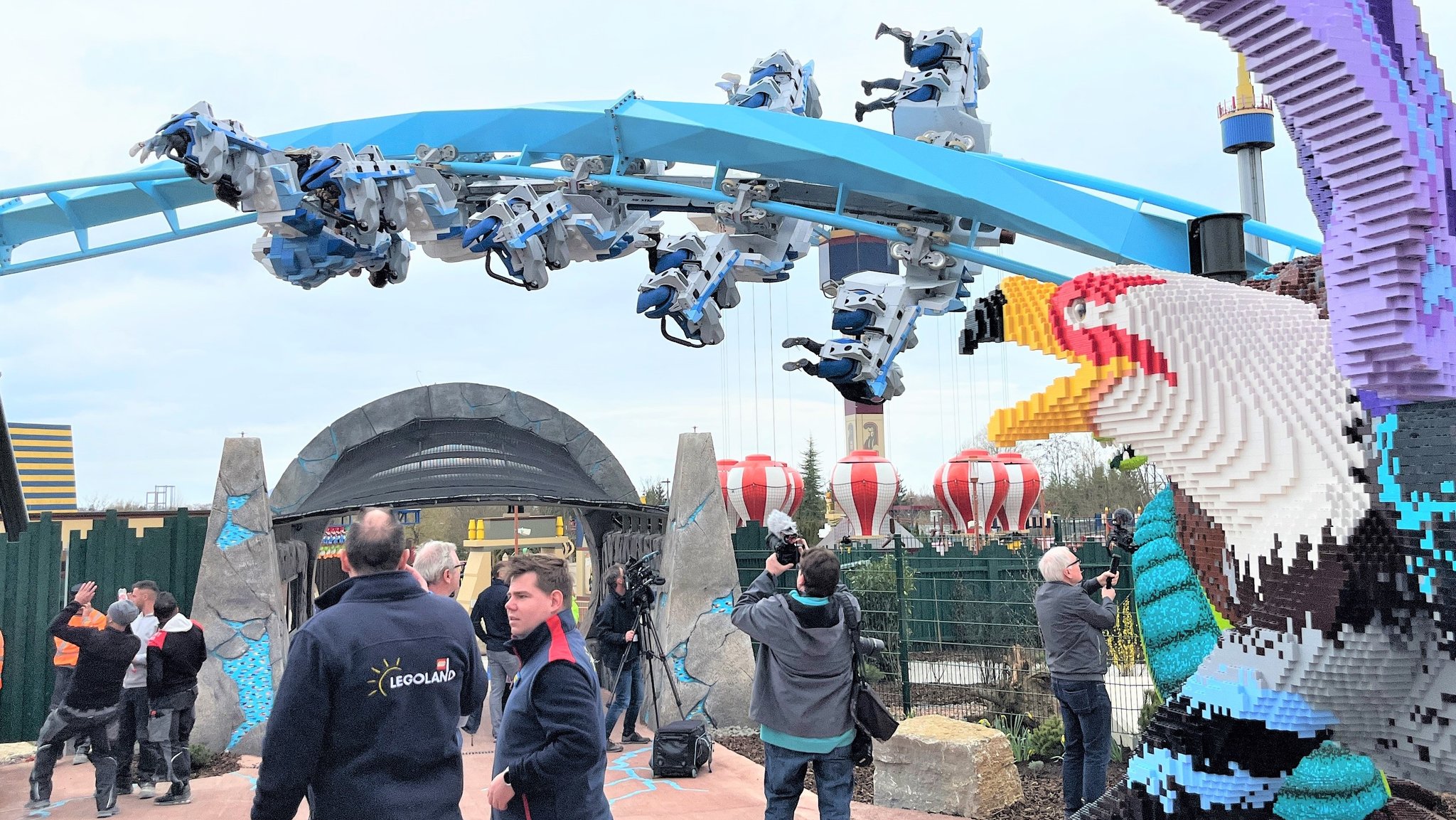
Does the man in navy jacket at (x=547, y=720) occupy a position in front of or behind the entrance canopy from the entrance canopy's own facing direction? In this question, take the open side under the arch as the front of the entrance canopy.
in front

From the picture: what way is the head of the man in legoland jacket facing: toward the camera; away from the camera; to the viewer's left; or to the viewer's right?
away from the camera

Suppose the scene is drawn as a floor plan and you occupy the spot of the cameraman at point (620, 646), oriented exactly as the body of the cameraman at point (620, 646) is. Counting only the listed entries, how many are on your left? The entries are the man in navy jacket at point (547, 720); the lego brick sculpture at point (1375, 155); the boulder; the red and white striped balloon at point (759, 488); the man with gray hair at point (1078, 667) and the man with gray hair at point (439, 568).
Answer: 1

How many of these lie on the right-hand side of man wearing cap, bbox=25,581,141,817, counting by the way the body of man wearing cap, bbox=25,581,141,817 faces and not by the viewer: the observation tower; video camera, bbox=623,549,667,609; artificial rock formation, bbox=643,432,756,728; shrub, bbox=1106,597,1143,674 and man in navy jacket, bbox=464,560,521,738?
5

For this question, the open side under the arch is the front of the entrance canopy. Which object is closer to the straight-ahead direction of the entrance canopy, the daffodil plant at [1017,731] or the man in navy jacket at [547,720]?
the man in navy jacket

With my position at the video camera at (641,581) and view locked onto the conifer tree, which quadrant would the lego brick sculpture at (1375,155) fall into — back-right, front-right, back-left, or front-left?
back-right

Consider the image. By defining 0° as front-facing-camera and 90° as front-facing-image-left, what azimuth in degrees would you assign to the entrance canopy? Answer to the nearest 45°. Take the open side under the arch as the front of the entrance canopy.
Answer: approximately 0°

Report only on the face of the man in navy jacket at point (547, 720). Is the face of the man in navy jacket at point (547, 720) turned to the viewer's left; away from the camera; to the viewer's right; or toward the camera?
to the viewer's left

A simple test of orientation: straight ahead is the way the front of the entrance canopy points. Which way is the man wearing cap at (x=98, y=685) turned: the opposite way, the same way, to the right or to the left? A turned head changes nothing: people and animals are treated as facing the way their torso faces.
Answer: the opposite way

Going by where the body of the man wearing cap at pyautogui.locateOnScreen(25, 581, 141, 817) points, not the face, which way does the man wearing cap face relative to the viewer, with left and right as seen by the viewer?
facing away from the viewer
